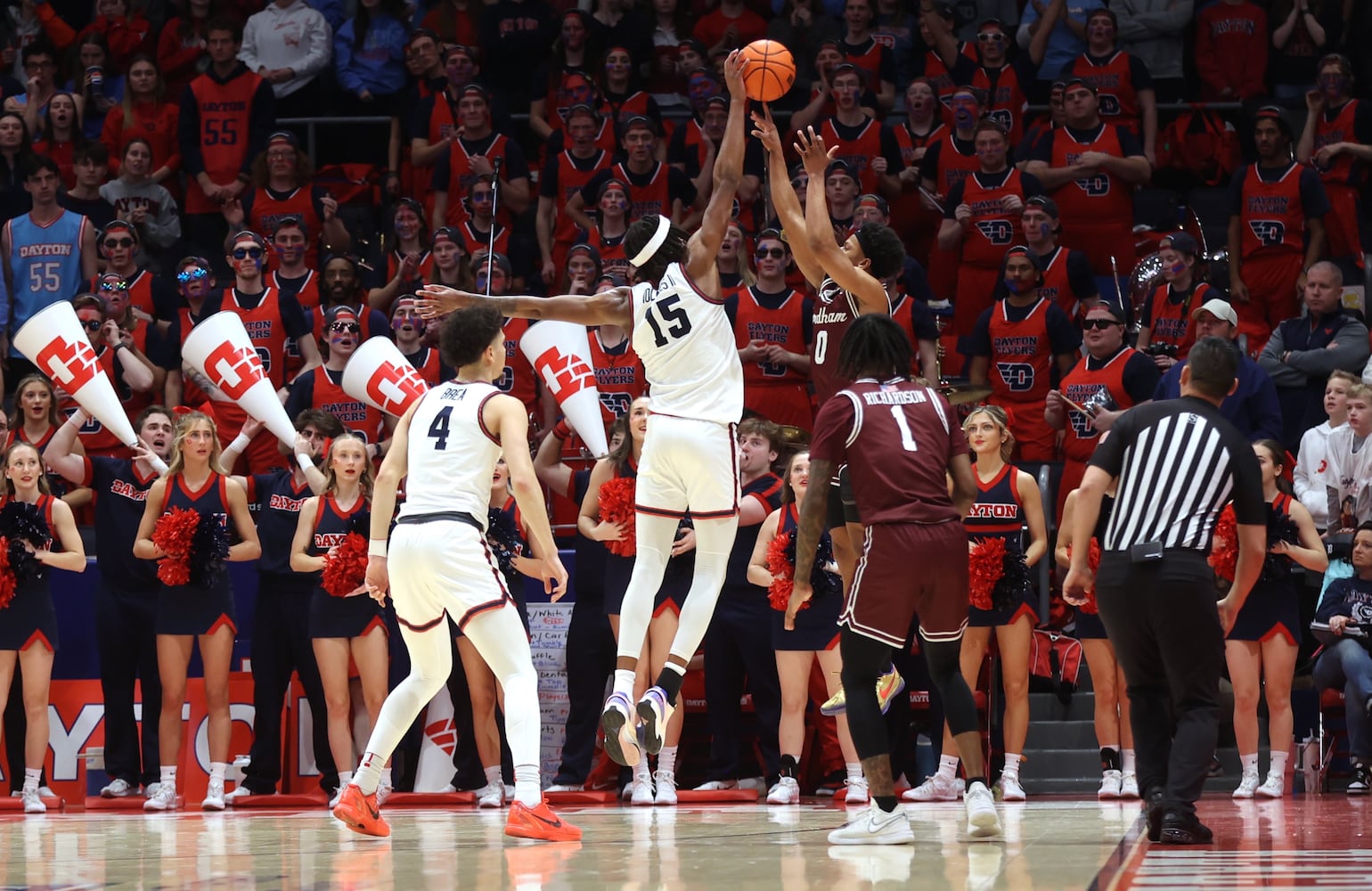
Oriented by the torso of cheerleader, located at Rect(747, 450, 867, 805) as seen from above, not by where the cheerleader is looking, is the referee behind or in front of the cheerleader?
in front

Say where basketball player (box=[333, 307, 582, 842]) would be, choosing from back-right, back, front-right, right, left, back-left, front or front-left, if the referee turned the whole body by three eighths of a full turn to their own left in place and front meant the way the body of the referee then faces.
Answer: front-right

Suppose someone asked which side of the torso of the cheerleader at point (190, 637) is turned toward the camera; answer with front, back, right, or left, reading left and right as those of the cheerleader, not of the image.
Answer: front

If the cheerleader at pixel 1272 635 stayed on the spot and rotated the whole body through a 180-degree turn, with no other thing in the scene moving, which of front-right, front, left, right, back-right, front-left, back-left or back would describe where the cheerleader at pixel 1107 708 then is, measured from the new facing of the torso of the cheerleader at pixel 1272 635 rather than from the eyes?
back-left

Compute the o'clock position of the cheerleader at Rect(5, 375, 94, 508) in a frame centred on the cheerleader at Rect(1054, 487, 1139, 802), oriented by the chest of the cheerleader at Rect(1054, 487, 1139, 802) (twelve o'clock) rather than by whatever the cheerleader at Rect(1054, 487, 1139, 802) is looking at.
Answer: the cheerleader at Rect(5, 375, 94, 508) is roughly at 3 o'clock from the cheerleader at Rect(1054, 487, 1139, 802).

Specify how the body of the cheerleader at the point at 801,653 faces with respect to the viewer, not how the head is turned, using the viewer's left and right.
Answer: facing the viewer

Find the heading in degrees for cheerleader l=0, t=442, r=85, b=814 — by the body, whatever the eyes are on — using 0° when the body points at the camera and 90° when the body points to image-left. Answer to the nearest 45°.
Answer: approximately 0°

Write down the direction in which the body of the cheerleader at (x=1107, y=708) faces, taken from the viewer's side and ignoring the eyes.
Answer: toward the camera

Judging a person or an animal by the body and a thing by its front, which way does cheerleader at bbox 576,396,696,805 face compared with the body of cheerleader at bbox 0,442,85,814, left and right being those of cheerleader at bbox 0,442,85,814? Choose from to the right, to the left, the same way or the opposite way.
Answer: the same way

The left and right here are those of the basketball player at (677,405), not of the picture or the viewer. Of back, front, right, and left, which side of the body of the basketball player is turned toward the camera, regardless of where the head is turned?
back

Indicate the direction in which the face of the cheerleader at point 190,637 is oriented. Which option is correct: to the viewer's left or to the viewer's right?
to the viewer's right

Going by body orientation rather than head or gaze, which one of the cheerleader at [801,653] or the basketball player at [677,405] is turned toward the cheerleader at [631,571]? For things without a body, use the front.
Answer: the basketball player

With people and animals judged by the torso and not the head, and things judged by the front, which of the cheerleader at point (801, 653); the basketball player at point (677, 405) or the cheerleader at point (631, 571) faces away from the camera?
the basketball player

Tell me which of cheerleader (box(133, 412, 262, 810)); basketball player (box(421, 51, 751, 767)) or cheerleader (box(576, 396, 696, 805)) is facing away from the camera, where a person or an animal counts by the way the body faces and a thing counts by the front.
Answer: the basketball player

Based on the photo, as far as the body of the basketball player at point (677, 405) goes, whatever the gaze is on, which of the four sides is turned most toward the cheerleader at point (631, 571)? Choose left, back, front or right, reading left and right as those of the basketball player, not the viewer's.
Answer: front

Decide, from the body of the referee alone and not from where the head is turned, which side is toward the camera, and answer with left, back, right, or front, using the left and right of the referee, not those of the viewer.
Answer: back

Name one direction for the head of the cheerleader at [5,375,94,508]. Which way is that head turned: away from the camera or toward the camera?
toward the camera

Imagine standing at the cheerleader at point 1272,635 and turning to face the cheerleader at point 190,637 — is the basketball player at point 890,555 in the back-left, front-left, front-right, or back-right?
front-left

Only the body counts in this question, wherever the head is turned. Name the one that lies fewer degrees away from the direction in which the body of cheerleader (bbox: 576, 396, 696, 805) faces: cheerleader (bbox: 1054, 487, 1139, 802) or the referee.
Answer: the referee
